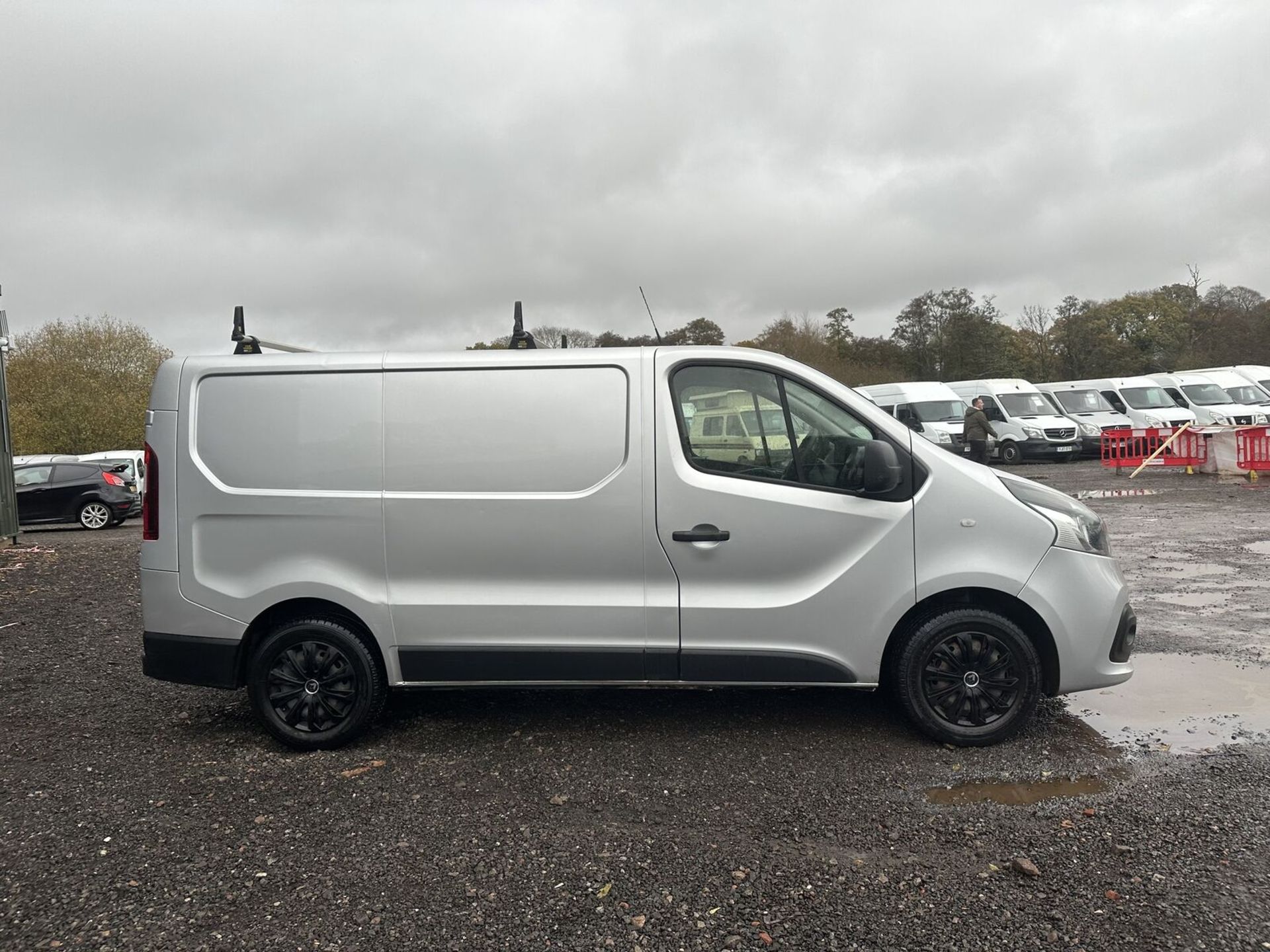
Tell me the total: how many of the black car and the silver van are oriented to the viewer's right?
1

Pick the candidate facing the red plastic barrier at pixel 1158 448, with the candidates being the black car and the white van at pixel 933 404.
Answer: the white van

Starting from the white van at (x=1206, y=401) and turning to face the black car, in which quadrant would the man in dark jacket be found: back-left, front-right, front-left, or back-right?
front-left

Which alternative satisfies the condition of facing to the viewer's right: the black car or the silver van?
the silver van

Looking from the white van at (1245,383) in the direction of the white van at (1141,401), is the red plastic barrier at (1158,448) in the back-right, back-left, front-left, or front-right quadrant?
front-left

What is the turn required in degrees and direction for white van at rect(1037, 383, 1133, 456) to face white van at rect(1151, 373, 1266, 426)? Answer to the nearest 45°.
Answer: approximately 45° to its left

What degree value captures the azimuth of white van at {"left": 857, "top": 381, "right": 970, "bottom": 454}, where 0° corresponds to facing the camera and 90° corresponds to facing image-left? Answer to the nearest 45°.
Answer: approximately 315°

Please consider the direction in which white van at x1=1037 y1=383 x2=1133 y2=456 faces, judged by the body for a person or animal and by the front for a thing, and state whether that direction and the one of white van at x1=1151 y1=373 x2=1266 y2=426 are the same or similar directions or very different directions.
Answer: same or similar directions

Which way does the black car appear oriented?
to the viewer's left

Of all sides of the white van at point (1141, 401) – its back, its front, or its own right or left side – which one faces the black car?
right

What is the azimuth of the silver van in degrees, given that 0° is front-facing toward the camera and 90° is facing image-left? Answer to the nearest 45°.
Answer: approximately 270°

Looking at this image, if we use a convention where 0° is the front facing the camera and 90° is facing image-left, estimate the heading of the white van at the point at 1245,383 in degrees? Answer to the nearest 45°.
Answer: approximately 315°

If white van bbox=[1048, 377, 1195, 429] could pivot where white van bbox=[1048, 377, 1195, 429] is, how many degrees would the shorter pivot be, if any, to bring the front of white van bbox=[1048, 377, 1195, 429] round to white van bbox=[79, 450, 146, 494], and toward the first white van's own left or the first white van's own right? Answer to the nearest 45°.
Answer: approximately 90° to the first white van's own right

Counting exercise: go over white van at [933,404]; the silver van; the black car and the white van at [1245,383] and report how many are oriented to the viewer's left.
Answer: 1

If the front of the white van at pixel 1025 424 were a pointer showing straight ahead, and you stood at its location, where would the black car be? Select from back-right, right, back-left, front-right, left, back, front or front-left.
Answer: right

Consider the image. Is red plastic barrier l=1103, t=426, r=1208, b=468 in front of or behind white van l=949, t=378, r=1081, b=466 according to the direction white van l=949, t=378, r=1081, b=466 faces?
in front

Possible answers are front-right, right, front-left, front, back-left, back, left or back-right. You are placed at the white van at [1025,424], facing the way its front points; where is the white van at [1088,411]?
left
